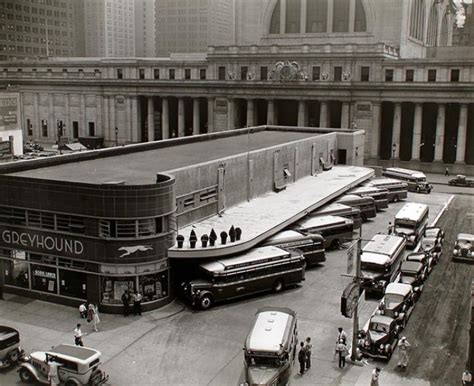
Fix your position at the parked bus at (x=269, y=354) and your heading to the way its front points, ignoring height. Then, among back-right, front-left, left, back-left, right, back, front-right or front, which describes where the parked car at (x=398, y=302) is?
back-left

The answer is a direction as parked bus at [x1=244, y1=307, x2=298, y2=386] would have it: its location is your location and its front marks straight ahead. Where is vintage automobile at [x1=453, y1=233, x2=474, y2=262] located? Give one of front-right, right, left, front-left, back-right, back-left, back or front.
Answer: back-left

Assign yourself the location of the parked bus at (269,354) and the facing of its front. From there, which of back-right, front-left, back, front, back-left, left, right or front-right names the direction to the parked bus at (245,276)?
back

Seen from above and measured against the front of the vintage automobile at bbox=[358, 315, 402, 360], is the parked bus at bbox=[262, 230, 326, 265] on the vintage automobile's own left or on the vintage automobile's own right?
on the vintage automobile's own right

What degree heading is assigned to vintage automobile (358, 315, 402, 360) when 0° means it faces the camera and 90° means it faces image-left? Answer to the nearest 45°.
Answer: approximately 45°

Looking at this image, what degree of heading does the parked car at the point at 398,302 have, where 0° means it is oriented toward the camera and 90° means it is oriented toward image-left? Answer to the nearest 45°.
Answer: approximately 45°

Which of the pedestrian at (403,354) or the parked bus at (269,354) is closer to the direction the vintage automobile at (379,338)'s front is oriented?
the parked bus

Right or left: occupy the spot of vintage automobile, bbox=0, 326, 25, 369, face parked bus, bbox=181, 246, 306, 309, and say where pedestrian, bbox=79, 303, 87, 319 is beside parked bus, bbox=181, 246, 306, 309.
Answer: left

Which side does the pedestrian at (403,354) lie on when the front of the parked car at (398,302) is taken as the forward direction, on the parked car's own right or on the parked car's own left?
on the parked car's own left

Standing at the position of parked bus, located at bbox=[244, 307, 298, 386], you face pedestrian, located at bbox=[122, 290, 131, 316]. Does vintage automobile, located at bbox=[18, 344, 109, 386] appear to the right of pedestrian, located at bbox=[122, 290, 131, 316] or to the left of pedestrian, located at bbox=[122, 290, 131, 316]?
left

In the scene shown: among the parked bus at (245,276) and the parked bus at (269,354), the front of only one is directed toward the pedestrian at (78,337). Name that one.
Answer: the parked bus at (245,276)

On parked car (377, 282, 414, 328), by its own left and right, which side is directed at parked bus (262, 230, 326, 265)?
right

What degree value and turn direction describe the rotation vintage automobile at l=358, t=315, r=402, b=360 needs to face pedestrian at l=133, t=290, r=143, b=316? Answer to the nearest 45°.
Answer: approximately 45° to its right
